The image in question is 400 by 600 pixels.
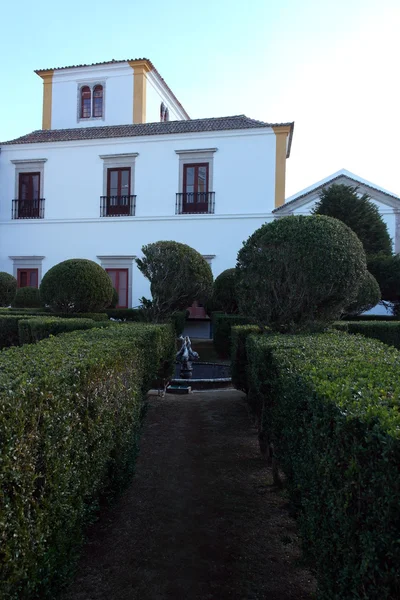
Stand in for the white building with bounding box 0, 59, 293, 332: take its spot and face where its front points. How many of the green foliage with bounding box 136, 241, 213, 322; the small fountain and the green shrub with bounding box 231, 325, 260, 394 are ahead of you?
3

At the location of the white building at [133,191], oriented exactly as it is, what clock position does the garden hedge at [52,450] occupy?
The garden hedge is roughly at 12 o'clock from the white building.

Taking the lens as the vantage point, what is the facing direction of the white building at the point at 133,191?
facing the viewer

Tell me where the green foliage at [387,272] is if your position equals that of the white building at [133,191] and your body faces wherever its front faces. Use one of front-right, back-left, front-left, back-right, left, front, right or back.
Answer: front-left

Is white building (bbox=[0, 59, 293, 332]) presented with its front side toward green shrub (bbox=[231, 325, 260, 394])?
yes

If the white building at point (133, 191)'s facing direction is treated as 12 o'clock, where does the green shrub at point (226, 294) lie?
The green shrub is roughly at 11 o'clock from the white building.

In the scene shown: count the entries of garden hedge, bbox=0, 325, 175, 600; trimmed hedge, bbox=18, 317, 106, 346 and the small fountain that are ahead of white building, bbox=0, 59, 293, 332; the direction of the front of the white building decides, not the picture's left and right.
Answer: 3

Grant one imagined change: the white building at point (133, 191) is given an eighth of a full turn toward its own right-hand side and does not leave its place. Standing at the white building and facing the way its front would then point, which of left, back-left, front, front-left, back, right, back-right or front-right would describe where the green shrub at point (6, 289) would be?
front

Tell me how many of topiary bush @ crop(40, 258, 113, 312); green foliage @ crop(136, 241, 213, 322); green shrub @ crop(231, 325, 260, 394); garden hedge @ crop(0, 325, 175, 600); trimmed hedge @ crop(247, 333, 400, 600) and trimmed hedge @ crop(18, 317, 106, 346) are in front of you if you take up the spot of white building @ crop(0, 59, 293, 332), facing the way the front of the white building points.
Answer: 6

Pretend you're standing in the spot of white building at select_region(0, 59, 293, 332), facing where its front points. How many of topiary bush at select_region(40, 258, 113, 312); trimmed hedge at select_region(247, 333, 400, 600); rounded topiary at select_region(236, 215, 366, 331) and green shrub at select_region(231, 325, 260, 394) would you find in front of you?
4

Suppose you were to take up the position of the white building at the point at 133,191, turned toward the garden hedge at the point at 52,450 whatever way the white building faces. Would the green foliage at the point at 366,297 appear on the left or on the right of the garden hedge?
left

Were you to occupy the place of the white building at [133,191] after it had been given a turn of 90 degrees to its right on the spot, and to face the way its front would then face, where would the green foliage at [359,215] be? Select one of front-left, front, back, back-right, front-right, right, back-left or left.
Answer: back-left

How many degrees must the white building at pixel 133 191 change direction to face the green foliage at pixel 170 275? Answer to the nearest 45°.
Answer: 0° — it already faces it

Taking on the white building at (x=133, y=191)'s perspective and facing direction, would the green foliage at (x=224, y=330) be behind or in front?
in front
